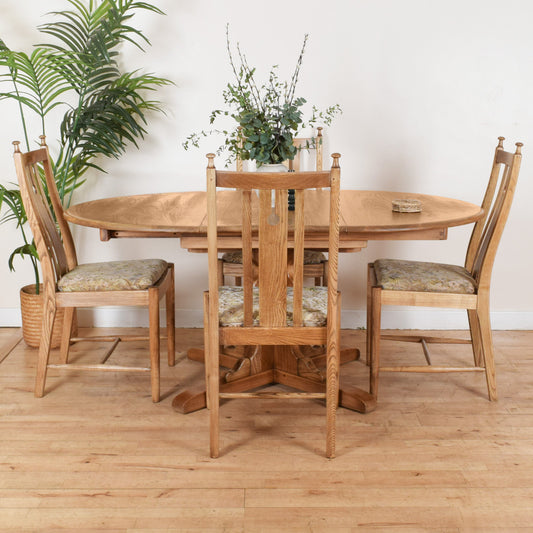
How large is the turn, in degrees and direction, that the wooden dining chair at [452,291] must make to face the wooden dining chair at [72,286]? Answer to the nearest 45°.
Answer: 0° — it already faces it

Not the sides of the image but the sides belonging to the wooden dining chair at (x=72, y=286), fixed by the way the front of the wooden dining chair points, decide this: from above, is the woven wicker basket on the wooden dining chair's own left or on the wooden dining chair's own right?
on the wooden dining chair's own left

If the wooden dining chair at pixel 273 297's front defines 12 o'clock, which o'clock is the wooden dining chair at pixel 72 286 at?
the wooden dining chair at pixel 72 286 is roughly at 10 o'clock from the wooden dining chair at pixel 273 297.

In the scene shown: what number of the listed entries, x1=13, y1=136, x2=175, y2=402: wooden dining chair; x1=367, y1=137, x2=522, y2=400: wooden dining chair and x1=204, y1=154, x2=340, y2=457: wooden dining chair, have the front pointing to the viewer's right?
1

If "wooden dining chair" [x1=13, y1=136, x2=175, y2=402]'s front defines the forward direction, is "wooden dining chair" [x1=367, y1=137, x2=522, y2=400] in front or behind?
in front

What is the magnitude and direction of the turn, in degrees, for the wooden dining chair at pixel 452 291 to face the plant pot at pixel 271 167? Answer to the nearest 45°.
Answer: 0° — it already faces it

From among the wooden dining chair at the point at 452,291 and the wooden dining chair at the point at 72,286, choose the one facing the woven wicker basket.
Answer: the wooden dining chair at the point at 452,291

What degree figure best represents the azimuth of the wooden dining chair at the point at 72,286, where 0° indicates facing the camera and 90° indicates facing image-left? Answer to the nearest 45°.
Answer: approximately 270°

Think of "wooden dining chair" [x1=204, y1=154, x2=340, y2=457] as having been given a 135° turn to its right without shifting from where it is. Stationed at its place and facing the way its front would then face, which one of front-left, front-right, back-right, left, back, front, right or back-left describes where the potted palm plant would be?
back

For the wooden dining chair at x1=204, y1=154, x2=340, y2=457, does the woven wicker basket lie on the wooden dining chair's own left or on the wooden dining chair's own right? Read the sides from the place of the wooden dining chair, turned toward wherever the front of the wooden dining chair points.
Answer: on the wooden dining chair's own left

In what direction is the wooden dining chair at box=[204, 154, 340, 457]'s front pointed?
away from the camera

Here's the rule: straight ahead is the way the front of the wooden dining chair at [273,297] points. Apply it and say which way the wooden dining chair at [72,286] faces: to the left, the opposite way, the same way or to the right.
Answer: to the right

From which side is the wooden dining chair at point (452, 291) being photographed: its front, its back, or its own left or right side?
left

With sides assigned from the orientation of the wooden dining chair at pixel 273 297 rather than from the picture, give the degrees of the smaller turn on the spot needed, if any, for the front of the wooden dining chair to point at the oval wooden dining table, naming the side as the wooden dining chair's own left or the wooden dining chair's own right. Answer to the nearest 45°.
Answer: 0° — it already faces it

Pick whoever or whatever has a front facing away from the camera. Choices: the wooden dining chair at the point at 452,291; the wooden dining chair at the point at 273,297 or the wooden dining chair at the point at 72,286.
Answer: the wooden dining chair at the point at 273,297
